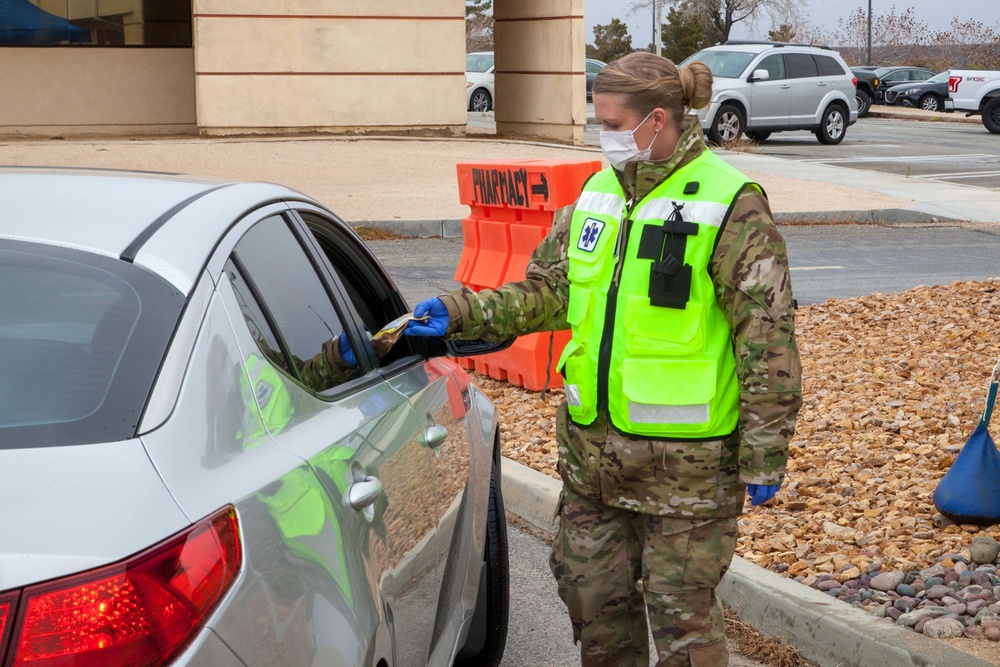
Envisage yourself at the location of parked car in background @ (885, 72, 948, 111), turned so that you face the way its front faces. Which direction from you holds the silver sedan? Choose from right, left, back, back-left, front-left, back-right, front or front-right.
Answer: front-left

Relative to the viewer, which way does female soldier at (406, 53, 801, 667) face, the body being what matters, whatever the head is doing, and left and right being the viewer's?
facing the viewer and to the left of the viewer

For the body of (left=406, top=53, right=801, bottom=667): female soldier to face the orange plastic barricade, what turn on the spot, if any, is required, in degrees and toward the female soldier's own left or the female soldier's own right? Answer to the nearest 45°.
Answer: approximately 135° to the female soldier's own right

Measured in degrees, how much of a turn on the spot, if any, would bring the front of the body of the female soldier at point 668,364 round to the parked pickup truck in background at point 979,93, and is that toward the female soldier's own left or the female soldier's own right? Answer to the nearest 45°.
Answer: approximately 135° to the female soldier's own right

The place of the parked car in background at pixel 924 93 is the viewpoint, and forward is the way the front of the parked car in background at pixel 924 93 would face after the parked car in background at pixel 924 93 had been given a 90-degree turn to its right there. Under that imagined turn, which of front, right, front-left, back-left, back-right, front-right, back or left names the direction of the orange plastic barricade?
back-left

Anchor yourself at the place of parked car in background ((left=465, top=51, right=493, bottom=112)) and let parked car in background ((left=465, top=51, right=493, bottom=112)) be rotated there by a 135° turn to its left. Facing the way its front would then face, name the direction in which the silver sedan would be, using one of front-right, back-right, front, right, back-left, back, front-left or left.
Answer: right

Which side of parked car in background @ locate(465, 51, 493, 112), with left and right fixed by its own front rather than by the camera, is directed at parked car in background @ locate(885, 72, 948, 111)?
back

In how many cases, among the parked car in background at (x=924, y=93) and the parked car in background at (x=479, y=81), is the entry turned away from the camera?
0

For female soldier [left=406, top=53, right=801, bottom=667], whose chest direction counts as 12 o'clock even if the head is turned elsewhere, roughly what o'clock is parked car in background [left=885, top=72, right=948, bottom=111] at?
The parked car in background is roughly at 5 o'clock from the female soldier.
